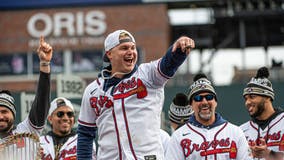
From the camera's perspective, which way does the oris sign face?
toward the camera

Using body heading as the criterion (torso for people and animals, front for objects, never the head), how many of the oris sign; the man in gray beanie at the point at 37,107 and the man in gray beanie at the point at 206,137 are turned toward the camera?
3

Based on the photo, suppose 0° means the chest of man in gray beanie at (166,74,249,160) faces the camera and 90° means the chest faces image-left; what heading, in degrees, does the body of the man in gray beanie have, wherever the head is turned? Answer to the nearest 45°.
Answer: approximately 0°

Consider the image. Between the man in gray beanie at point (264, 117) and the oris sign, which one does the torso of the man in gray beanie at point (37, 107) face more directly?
the man in gray beanie

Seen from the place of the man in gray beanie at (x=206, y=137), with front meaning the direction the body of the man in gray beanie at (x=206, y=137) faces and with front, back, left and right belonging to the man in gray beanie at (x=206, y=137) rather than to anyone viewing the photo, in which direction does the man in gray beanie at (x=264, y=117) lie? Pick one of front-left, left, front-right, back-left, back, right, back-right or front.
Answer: back-left

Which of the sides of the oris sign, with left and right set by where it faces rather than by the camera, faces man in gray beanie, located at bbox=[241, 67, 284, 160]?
front

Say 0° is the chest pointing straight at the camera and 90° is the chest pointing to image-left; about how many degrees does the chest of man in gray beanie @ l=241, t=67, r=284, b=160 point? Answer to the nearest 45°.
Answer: approximately 45°

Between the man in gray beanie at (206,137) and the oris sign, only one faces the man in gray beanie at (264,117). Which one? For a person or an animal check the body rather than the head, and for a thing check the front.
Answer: the oris sign

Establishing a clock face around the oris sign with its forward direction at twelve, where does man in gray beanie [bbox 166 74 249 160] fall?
The man in gray beanie is roughly at 12 o'clock from the oris sign.

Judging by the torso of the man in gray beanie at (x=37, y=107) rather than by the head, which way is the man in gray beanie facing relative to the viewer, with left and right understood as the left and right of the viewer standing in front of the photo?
facing the viewer
